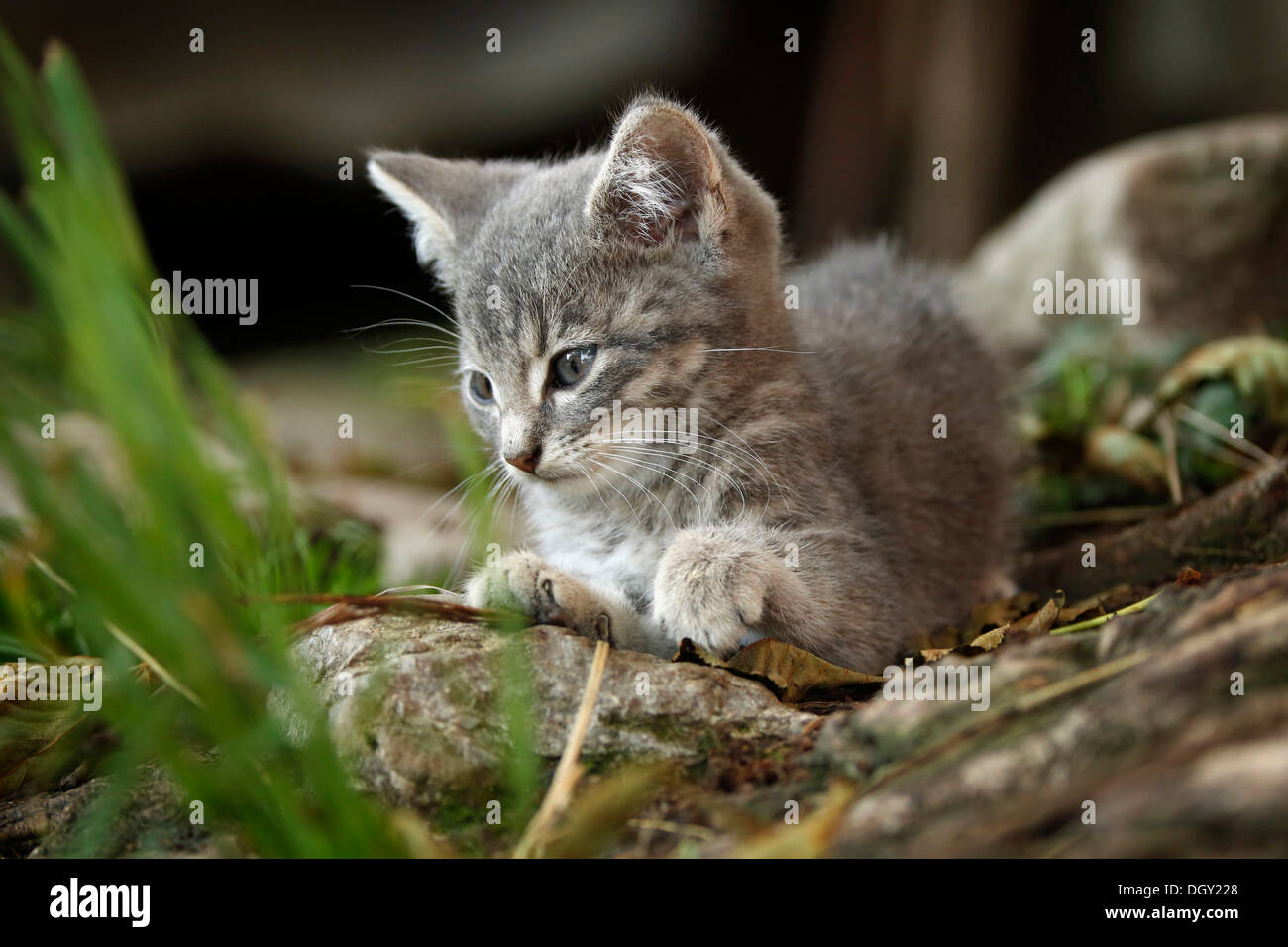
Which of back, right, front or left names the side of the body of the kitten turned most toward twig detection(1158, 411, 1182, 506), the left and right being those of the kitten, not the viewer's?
back

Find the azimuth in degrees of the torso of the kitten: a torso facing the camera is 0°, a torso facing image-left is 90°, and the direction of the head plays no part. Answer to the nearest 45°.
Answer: approximately 45°

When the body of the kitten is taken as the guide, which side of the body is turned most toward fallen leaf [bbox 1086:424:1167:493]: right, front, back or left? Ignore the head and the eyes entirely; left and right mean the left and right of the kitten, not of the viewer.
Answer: back

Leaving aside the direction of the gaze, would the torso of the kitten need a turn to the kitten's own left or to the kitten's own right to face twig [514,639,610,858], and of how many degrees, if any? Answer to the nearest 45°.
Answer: approximately 45° to the kitten's own left
